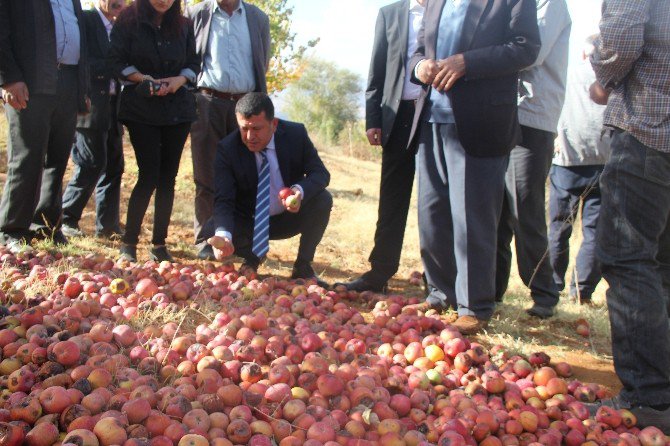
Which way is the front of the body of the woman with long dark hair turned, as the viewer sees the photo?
toward the camera

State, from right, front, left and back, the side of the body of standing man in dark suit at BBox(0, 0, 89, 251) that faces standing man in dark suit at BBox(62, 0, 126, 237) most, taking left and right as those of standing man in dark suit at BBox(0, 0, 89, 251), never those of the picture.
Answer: left

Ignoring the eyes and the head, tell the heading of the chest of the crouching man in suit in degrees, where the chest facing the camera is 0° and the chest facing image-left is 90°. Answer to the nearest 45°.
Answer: approximately 0°

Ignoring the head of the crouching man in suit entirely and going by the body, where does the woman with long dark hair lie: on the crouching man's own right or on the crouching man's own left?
on the crouching man's own right

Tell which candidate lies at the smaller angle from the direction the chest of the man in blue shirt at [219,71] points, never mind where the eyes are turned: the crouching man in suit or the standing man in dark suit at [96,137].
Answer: the crouching man in suit

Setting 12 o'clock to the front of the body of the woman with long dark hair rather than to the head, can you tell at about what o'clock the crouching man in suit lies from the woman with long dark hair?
The crouching man in suit is roughly at 10 o'clock from the woman with long dark hair.

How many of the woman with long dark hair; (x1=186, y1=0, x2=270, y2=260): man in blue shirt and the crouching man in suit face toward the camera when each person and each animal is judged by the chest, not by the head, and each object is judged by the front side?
3

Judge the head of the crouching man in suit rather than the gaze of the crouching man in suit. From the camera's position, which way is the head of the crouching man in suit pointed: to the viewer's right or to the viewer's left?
to the viewer's left

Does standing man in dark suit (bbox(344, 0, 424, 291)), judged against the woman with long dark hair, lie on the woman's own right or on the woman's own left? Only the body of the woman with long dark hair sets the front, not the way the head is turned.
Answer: on the woman's own left

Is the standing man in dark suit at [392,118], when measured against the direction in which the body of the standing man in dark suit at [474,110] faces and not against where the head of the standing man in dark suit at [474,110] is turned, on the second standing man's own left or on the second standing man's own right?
on the second standing man's own right

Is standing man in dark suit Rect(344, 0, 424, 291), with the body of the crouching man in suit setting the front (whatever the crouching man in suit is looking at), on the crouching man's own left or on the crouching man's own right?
on the crouching man's own left
